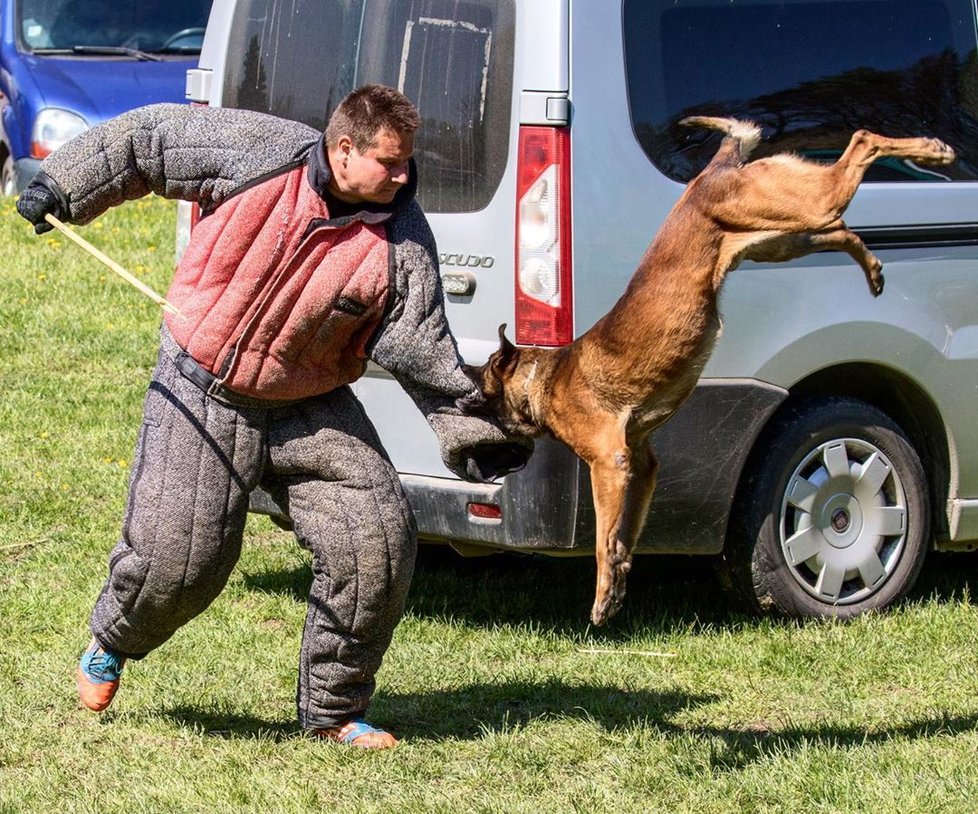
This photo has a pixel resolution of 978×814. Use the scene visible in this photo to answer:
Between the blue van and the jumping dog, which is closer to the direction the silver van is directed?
the blue van

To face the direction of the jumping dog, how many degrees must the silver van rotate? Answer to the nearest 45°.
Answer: approximately 135° to its right

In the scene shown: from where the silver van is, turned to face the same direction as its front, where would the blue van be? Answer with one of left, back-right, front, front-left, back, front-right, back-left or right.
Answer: left

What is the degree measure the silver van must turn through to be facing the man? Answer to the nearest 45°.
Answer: approximately 180°

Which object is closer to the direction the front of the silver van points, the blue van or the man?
the blue van

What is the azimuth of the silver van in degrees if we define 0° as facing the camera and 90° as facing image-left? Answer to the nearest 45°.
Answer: approximately 225°
